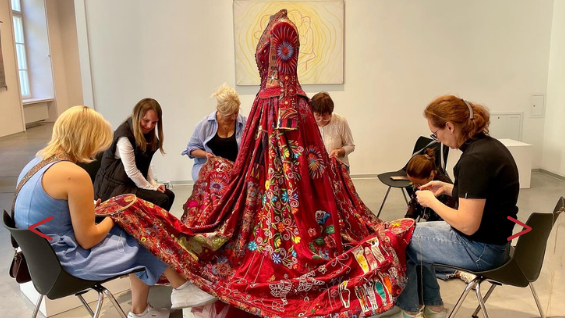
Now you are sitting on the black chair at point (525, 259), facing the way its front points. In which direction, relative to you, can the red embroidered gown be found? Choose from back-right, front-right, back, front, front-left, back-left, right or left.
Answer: front

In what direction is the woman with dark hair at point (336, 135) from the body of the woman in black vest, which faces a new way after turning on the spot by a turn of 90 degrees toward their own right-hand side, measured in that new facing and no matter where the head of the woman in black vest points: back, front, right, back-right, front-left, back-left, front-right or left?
back-left

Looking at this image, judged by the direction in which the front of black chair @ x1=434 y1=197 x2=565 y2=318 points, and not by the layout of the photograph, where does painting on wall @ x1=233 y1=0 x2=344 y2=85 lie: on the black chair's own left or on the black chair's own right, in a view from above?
on the black chair's own right

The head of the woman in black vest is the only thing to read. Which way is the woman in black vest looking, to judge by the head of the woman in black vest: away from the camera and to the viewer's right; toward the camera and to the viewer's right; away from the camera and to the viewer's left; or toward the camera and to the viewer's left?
toward the camera and to the viewer's right

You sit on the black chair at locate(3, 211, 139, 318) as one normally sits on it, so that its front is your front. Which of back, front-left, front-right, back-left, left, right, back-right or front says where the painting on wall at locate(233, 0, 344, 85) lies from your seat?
front-left

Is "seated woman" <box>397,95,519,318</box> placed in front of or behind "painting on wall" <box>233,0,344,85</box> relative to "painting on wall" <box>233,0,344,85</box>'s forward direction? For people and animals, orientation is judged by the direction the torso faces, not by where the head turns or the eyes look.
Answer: in front

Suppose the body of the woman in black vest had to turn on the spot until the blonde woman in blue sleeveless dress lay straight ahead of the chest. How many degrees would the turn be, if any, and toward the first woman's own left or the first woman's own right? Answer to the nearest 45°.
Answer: approximately 45° to the first woman's own right

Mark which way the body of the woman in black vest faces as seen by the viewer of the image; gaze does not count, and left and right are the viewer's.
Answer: facing the viewer and to the right of the viewer

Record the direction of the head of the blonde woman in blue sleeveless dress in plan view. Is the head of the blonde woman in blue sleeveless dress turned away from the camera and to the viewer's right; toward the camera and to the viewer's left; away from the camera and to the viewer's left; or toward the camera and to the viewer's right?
away from the camera and to the viewer's right

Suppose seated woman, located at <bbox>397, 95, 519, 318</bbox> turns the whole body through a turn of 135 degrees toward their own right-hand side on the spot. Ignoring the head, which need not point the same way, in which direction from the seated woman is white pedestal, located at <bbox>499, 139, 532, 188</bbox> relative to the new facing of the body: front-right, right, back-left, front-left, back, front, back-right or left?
front-left

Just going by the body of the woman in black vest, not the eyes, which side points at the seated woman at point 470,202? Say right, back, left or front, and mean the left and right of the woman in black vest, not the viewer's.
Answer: front

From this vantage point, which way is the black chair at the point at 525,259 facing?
to the viewer's left

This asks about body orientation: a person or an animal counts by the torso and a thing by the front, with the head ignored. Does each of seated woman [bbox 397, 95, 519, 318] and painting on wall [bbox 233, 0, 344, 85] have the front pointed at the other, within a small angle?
no

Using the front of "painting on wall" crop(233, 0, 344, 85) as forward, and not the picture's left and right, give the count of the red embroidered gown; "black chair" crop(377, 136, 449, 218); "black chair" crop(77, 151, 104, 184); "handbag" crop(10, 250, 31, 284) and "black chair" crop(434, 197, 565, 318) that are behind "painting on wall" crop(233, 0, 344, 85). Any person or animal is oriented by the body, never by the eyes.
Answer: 0

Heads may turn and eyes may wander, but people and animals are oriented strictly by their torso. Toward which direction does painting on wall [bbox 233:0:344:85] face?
toward the camera

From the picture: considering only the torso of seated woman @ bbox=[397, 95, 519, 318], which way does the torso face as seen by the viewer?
to the viewer's left

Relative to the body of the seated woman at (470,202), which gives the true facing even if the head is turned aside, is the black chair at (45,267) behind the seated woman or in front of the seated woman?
in front

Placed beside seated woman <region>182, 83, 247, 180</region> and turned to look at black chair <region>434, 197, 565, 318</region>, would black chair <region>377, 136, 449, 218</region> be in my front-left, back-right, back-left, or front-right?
front-left

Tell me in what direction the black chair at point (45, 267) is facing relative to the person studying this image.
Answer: facing to the right of the viewer

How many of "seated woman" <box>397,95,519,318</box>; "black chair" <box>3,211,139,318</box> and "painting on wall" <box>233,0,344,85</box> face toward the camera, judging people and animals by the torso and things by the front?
1
